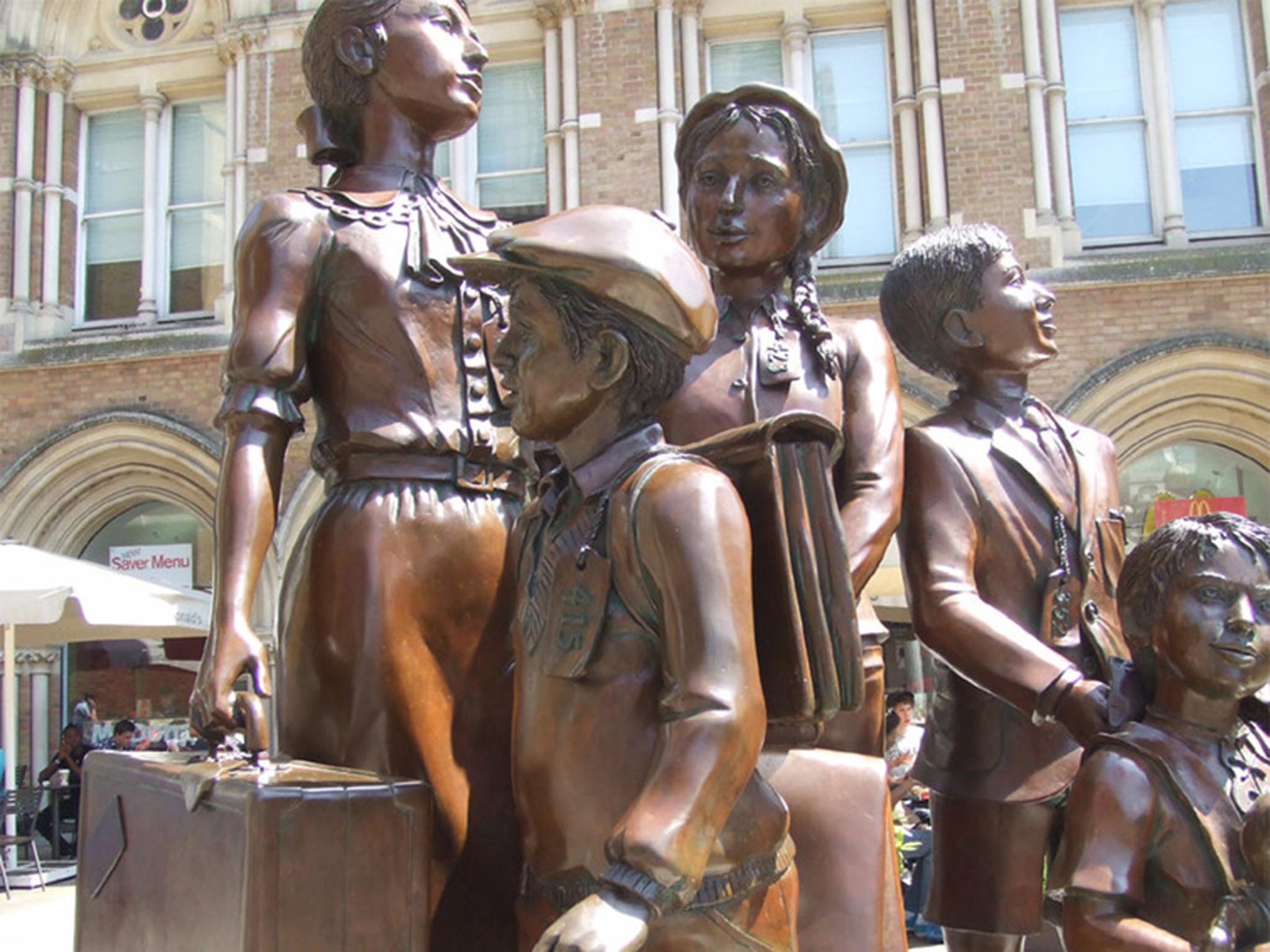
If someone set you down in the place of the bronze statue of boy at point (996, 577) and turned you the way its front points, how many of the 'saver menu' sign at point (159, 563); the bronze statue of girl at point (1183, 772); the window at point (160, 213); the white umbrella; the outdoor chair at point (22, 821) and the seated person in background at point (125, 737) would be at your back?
5

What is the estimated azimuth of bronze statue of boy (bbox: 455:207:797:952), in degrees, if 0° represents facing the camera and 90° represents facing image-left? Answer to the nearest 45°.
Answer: approximately 45°

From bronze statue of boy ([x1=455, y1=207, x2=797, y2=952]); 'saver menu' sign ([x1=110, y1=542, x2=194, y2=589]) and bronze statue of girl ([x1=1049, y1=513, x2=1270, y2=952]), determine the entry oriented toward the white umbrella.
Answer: the 'saver menu' sign

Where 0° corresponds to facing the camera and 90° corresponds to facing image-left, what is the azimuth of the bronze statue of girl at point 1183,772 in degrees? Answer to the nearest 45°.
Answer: approximately 315°

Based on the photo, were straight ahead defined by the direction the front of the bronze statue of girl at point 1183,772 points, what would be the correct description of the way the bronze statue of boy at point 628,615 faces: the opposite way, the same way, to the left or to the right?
to the right

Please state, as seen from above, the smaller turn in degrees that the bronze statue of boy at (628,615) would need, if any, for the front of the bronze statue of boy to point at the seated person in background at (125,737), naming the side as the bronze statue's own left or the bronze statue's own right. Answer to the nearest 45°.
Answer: approximately 90° to the bronze statue's own right

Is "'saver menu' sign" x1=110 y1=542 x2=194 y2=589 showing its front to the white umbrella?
yes

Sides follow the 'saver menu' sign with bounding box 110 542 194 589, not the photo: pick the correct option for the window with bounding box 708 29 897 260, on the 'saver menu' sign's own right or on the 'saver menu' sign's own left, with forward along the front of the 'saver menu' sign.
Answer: on the 'saver menu' sign's own left

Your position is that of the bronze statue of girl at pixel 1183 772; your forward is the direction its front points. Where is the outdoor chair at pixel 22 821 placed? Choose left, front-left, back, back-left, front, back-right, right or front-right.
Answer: back

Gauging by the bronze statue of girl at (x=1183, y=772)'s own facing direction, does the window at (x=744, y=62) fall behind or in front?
behind

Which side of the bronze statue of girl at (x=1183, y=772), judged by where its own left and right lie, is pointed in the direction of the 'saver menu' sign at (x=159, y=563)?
back
